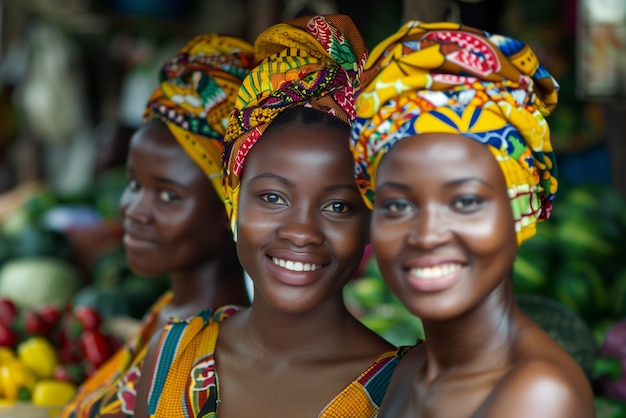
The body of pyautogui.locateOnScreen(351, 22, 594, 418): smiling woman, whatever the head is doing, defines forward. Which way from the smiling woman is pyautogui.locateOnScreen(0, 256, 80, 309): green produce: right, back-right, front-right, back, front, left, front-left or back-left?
right

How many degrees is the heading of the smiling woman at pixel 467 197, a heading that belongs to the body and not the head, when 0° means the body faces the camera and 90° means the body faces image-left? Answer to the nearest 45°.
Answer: approximately 45°

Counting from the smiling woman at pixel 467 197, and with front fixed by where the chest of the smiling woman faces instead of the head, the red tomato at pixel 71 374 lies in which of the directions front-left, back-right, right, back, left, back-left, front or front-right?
right

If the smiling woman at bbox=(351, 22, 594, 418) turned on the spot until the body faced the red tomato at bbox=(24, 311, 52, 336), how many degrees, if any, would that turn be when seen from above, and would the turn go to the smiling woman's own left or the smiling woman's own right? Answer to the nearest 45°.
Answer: approximately 90° to the smiling woman's own right

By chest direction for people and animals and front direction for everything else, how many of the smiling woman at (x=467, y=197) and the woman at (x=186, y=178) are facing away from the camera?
0

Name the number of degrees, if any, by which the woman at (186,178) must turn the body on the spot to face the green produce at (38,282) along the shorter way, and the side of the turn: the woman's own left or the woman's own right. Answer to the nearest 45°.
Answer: approximately 135° to the woman's own right

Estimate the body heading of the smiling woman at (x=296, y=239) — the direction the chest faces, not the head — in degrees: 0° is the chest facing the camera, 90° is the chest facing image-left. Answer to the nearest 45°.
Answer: approximately 0°

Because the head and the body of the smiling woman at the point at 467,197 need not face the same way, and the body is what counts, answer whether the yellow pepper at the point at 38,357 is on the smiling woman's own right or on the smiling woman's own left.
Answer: on the smiling woman's own right

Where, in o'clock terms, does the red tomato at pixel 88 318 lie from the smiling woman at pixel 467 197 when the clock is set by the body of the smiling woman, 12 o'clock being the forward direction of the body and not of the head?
The red tomato is roughly at 3 o'clock from the smiling woman.

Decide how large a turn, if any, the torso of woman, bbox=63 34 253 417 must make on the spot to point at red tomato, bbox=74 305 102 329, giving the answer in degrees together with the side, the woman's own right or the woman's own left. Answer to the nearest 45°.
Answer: approximately 90° to the woman's own right

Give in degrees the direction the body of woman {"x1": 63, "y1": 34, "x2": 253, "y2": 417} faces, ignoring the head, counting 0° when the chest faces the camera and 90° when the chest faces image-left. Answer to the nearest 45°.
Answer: approximately 45°

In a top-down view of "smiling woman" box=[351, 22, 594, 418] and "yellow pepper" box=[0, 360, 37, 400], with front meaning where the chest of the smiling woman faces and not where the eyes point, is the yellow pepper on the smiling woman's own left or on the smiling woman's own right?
on the smiling woman's own right
